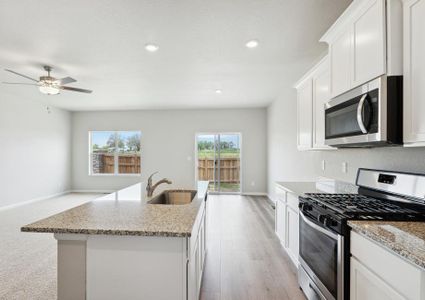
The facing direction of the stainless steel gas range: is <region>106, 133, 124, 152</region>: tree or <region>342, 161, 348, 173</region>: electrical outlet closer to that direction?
the tree

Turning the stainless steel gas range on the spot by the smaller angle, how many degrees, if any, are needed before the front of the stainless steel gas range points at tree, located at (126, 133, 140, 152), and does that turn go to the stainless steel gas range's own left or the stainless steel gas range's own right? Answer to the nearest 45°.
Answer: approximately 90° to the stainless steel gas range's own right

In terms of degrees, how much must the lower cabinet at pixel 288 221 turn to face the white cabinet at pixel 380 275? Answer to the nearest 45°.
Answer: approximately 90° to its left

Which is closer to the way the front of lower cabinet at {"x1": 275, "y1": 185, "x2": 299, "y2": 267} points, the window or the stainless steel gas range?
the window

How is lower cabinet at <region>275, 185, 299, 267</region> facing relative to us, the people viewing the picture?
facing to the left of the viewer

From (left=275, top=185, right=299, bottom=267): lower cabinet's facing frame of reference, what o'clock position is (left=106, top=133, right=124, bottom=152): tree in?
The tree is roughly at 1 o'clock from the lower cabinet.

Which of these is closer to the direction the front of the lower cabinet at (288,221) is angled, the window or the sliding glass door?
the window

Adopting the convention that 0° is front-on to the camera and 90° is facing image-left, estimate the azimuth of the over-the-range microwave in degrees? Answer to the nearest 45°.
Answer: approximately 45°

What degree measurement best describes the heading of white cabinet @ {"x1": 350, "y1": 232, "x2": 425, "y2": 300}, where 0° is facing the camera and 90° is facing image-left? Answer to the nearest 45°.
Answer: approximately 45°
